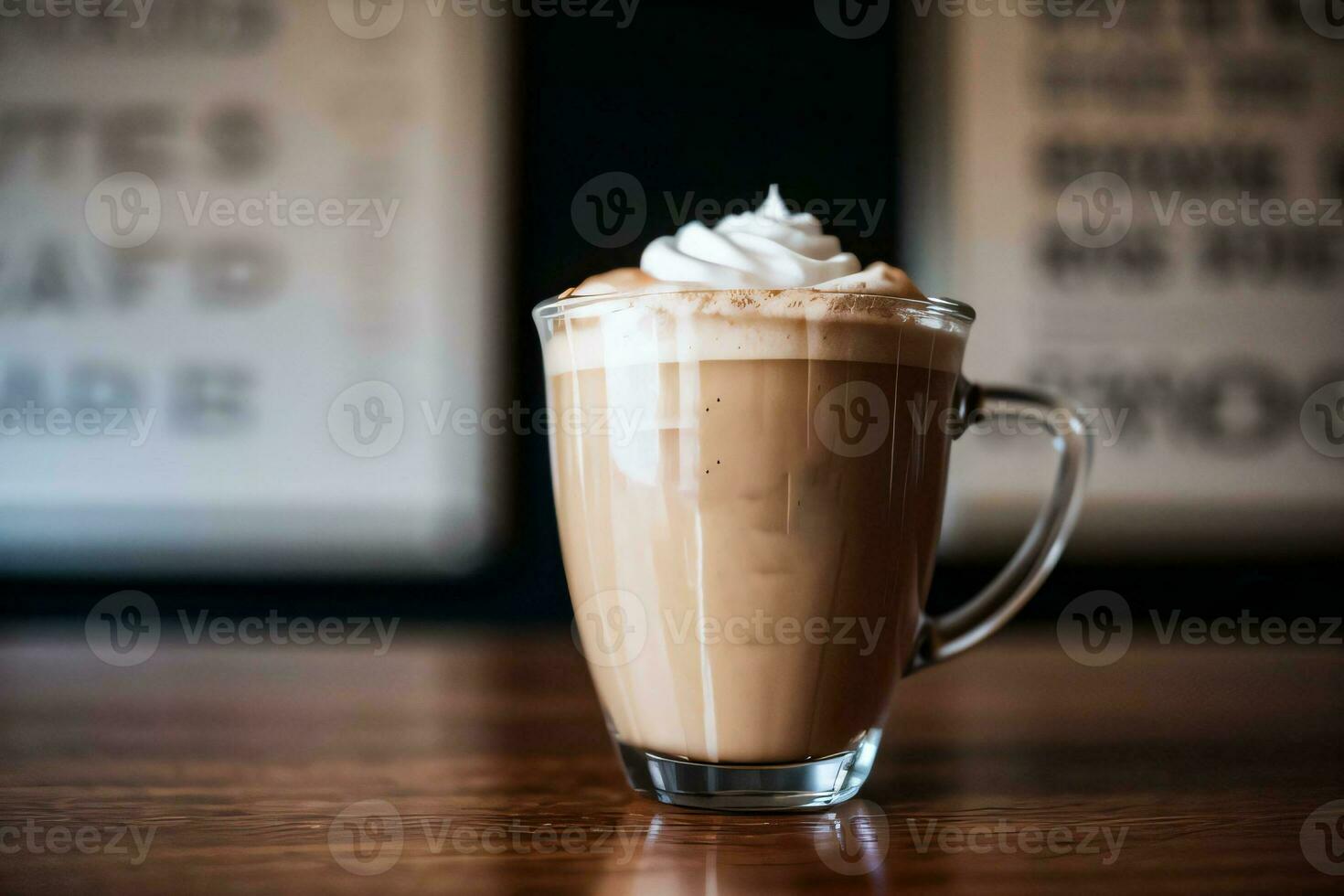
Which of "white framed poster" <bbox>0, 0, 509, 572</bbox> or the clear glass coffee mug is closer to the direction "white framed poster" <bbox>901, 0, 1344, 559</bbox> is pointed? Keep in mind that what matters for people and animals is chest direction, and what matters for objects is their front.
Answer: the clear glass coffee mug

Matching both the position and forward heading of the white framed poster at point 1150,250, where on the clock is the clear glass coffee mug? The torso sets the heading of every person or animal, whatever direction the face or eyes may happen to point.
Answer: The clear glass coffee mug is roughly at 12 o'clock from the white framed poster.

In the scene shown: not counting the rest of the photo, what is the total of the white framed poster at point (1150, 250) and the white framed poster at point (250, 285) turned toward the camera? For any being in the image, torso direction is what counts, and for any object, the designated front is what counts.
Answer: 2

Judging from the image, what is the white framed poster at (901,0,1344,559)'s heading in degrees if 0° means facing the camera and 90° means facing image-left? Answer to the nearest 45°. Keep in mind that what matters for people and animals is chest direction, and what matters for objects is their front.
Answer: approximately 0°

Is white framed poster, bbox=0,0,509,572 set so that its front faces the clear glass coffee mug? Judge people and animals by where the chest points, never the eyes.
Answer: yes

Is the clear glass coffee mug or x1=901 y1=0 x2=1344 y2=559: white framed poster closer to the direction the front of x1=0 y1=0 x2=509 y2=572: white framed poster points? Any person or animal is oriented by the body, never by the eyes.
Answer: the clear glass coffee mug

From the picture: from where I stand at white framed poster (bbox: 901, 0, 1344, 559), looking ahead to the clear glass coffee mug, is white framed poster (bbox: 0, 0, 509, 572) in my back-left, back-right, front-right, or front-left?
front-right

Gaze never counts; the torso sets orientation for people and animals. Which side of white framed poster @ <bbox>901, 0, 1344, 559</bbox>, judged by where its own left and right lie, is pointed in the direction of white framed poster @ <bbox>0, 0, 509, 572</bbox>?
right

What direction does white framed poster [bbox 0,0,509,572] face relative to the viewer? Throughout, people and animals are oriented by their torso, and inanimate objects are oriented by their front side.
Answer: toward the camera

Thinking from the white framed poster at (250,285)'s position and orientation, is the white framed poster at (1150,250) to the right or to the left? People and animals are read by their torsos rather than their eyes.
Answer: on its left
